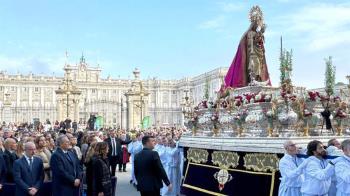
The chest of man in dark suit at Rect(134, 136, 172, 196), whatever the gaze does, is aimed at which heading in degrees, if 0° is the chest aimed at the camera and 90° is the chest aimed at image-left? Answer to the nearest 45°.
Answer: approximately 225°

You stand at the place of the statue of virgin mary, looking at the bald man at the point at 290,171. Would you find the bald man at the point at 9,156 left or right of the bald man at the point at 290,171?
right

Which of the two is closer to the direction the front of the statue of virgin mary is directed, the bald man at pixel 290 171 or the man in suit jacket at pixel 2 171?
the bald man

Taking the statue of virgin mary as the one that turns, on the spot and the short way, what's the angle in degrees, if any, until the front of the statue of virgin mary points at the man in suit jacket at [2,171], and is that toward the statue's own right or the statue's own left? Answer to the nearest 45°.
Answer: approximately 90° to the statue's own right

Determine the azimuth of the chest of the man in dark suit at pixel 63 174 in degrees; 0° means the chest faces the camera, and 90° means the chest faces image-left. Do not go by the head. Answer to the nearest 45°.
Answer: approximately 315°

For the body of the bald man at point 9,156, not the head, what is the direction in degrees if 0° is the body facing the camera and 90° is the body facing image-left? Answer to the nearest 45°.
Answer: approximately 315°
